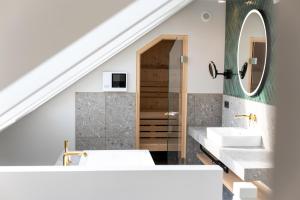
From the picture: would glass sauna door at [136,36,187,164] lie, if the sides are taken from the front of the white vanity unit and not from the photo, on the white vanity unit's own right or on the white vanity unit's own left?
on the white vanity unit's own right

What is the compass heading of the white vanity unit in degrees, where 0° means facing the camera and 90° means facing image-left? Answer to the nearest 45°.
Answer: approximately 90°

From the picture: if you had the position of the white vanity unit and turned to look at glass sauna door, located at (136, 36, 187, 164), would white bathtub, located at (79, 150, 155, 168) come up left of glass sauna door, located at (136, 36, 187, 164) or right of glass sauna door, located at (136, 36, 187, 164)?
left

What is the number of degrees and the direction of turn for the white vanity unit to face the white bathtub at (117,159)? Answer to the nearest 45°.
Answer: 0° — it already faces it
